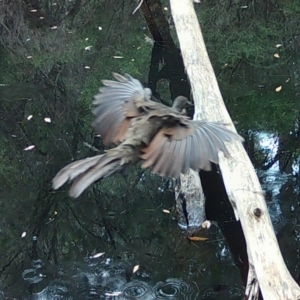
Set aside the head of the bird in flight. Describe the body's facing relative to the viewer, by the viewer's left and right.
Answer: facing away from the viewer and to the right of the viewer
